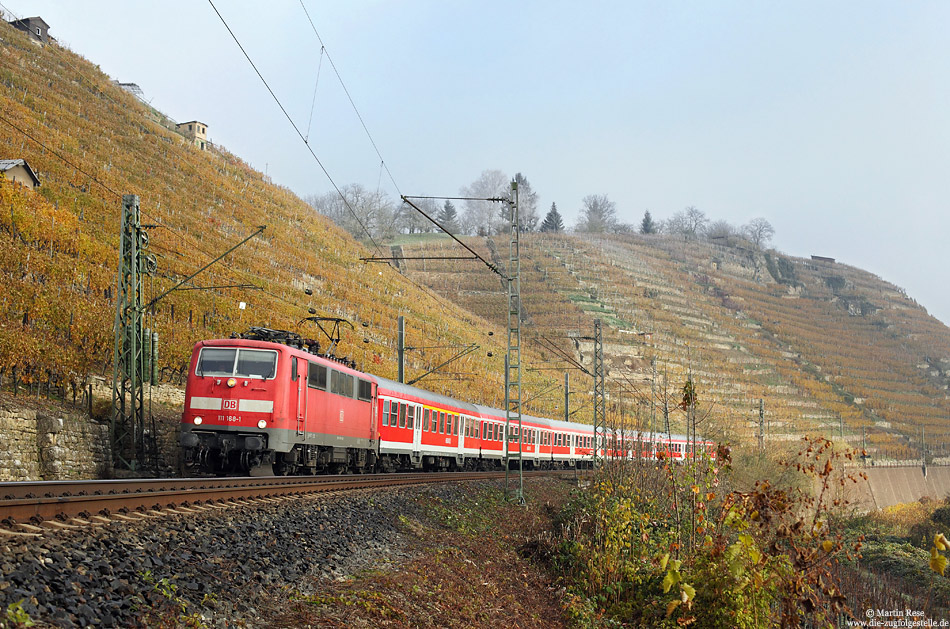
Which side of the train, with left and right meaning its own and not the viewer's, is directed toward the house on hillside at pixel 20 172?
right

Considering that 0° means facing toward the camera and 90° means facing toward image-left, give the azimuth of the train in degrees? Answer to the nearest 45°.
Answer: approximately 45°
